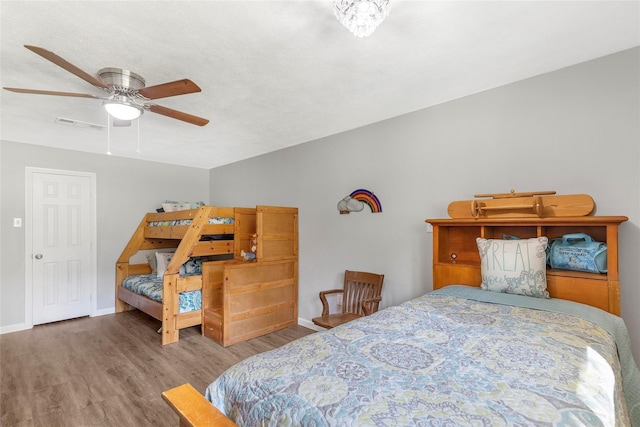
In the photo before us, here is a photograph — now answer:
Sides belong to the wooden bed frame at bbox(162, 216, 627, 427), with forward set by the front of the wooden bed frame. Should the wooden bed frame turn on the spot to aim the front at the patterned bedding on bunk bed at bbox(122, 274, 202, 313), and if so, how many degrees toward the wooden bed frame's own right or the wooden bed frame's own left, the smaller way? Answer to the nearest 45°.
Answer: approximately 45° to the wooden bed frame's own right

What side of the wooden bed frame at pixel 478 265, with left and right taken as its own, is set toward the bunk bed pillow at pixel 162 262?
right

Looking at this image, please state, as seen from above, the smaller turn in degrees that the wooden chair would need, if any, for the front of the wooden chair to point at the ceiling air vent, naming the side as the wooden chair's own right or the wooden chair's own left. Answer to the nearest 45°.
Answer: approximately 45° to the wooden chair's own right

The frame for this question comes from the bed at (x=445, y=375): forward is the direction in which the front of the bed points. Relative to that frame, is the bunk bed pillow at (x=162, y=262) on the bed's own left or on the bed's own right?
on the bed's own right

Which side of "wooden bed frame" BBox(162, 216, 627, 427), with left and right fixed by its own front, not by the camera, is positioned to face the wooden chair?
right

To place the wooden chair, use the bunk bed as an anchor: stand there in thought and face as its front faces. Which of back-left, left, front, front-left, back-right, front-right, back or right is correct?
front

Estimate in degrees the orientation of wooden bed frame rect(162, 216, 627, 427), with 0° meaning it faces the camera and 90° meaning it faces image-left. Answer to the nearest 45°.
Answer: approximately 45°

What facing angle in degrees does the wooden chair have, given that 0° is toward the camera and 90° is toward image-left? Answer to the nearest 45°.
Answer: approximately 45°

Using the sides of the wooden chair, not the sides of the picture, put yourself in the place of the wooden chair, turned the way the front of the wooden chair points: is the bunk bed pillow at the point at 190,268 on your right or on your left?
on your right
